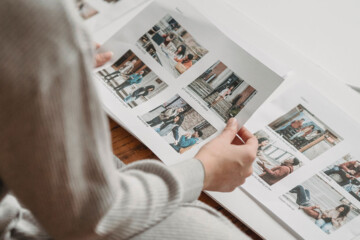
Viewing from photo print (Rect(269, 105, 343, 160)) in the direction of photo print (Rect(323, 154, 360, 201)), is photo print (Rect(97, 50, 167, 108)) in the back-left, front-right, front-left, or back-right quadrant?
back-right

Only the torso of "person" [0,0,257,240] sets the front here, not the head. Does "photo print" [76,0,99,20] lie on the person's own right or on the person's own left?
on the person's own left

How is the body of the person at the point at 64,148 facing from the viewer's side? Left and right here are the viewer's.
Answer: facing away from the viewer and to the right of the viewer
